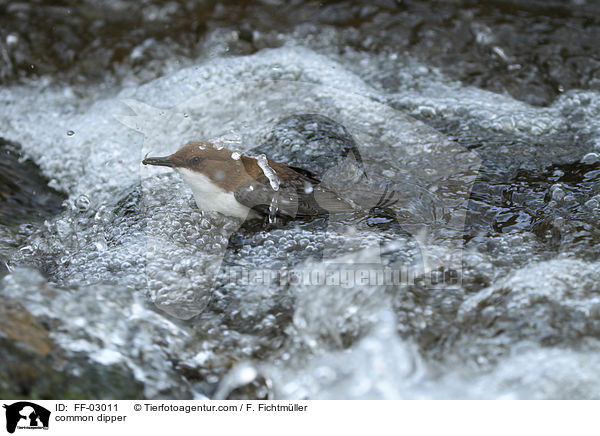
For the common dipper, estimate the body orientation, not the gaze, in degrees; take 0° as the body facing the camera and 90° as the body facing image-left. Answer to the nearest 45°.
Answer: approximately 90°
